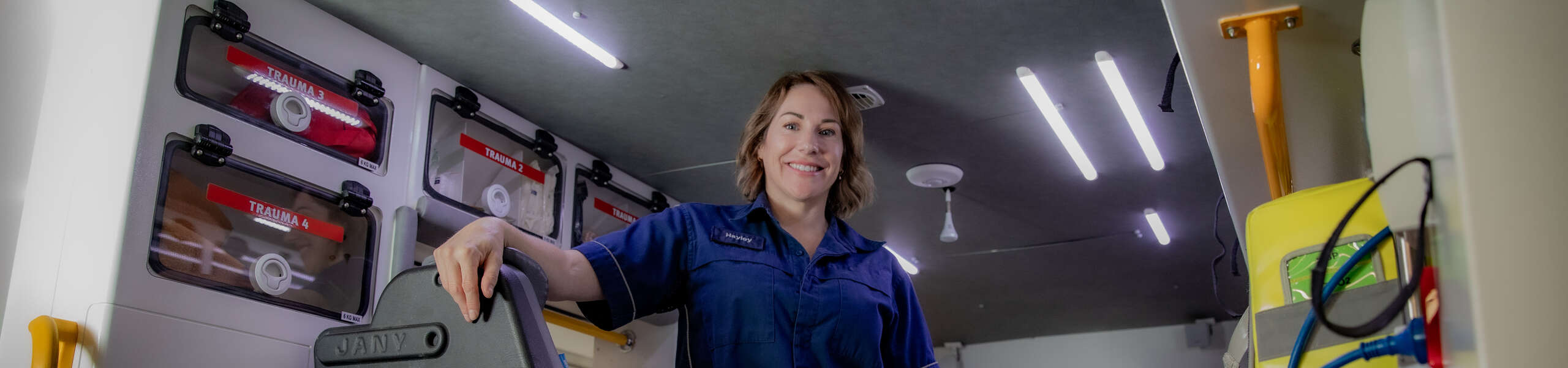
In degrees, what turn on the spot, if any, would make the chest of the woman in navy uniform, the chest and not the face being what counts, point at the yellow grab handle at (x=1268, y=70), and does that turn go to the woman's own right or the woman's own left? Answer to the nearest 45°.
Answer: approximately 45° to the woman's own left

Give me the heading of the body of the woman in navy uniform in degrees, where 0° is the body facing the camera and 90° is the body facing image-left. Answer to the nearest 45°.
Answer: approximately 0°

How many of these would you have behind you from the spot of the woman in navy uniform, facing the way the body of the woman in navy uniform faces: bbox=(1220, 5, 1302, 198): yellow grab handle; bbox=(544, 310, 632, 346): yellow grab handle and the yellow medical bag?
1

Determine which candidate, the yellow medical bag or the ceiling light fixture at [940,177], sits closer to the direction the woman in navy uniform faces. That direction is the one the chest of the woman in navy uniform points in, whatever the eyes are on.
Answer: the yellow medical bag

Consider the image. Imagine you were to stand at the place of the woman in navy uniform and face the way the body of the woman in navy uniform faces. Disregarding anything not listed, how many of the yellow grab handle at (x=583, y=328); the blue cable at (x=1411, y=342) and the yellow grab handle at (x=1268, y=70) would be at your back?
1

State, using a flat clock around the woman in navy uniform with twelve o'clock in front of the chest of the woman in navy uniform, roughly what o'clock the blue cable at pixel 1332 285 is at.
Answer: The blue cable is roughly at 11 o'clock from the woman in navy uniform.

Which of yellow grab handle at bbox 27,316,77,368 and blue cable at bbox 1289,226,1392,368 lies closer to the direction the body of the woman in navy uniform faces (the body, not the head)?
the blue cable

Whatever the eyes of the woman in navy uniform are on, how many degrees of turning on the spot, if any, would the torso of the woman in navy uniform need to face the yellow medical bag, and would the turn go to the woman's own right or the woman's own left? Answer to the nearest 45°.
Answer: approximately 45° to the woman's own left

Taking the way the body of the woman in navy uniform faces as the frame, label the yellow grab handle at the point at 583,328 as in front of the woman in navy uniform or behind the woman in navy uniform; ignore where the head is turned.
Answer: behind
